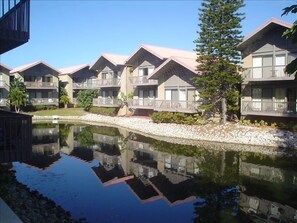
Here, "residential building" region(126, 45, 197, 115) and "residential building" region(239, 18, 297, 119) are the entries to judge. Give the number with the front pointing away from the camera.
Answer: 0

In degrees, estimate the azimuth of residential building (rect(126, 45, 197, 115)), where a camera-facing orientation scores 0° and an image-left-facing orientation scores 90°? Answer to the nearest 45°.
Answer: approximately 45°

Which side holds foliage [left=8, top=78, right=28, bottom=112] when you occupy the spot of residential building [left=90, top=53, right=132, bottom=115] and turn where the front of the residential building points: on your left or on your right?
on your right

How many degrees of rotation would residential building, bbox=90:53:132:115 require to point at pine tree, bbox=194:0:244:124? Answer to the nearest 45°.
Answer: approximately 90° to its left

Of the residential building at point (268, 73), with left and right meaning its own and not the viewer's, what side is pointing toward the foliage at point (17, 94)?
right

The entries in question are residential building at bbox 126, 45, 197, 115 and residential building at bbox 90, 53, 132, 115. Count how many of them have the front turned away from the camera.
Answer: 0

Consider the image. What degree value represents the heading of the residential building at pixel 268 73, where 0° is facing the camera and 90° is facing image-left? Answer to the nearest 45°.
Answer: approximately 0°

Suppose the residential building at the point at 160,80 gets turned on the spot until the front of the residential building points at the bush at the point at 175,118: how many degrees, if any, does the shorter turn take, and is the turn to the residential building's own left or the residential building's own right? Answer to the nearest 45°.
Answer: approximately 45° to the residential building's own left
